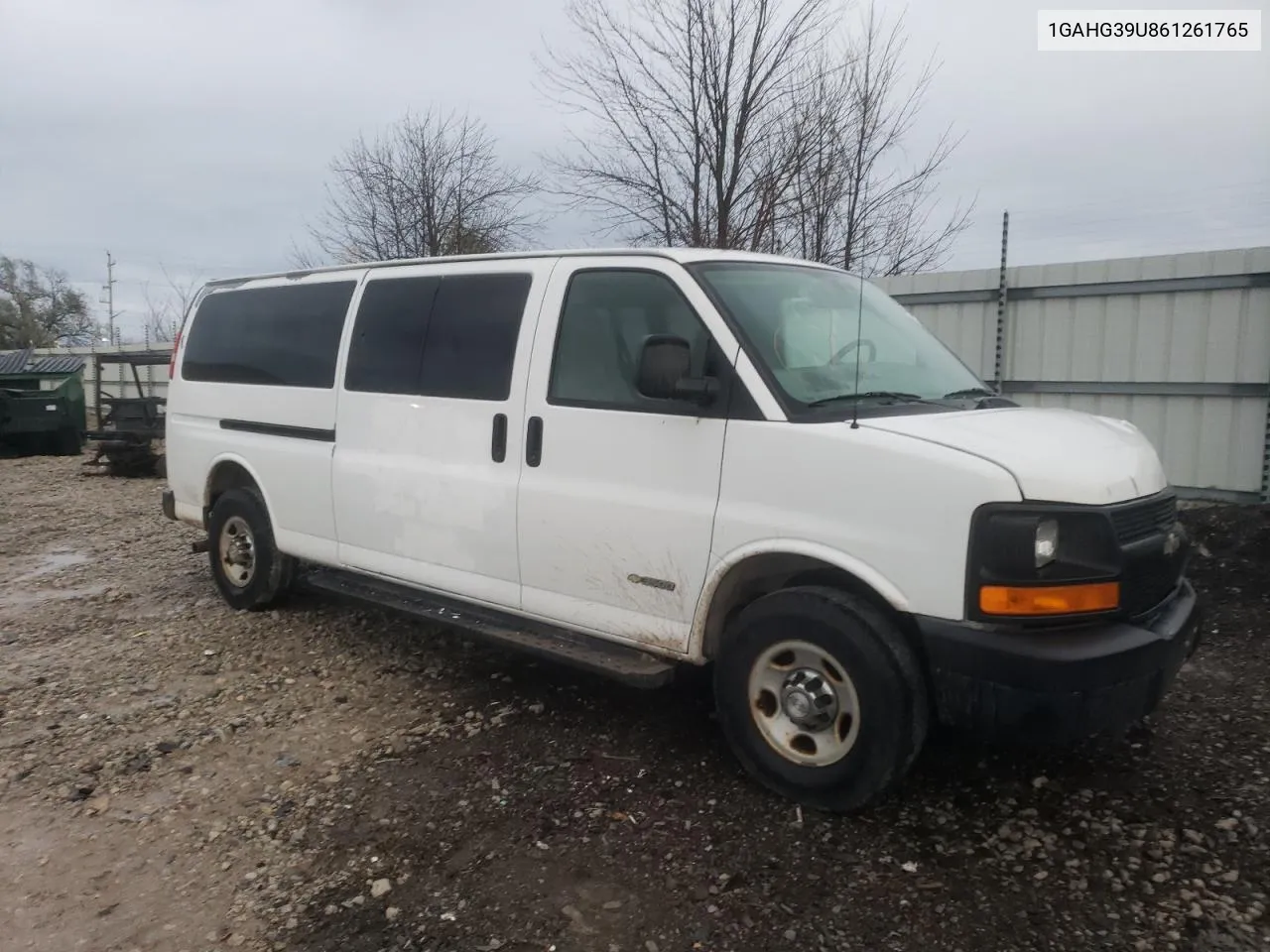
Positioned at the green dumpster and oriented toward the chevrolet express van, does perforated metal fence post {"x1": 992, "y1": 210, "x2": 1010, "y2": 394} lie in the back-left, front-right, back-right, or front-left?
front-left

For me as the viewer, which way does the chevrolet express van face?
facing the viewer and to the right of the viewer

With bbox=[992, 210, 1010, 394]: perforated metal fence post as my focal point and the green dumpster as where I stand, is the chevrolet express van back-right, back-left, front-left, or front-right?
front-right

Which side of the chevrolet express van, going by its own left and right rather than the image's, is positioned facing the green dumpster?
back
